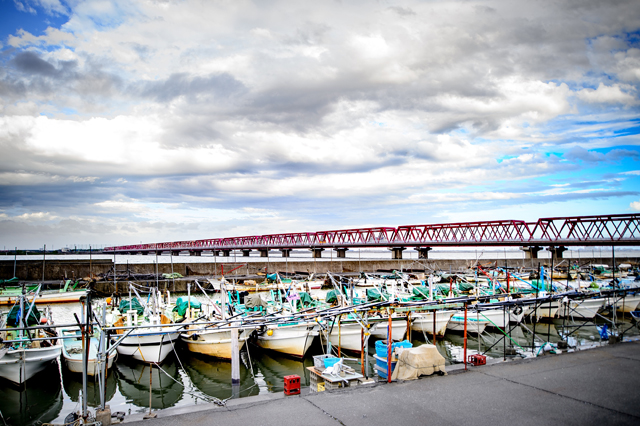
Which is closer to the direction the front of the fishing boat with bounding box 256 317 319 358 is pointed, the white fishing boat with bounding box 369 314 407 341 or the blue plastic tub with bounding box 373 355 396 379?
the blue plastic tub

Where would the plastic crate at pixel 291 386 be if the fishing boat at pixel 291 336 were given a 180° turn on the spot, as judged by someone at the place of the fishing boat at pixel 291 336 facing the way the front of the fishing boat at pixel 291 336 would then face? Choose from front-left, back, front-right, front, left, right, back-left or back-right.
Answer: back-left

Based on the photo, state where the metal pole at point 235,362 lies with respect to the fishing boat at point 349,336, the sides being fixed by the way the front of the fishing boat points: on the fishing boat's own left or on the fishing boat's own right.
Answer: on the fishing boat's own right

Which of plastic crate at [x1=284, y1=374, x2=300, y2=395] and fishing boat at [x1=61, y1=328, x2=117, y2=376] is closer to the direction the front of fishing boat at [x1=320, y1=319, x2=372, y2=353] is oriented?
the plastic crate

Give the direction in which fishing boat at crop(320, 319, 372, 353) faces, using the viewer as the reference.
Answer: facing the viewer and to the right of the viewer

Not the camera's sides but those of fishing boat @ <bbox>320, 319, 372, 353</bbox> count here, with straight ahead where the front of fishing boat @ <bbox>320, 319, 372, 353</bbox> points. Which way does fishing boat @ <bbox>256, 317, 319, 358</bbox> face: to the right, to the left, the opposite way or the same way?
the same way

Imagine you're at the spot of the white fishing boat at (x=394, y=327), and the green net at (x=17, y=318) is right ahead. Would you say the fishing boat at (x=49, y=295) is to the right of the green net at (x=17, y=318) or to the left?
right

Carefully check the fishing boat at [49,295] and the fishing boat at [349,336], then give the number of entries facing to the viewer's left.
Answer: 0
